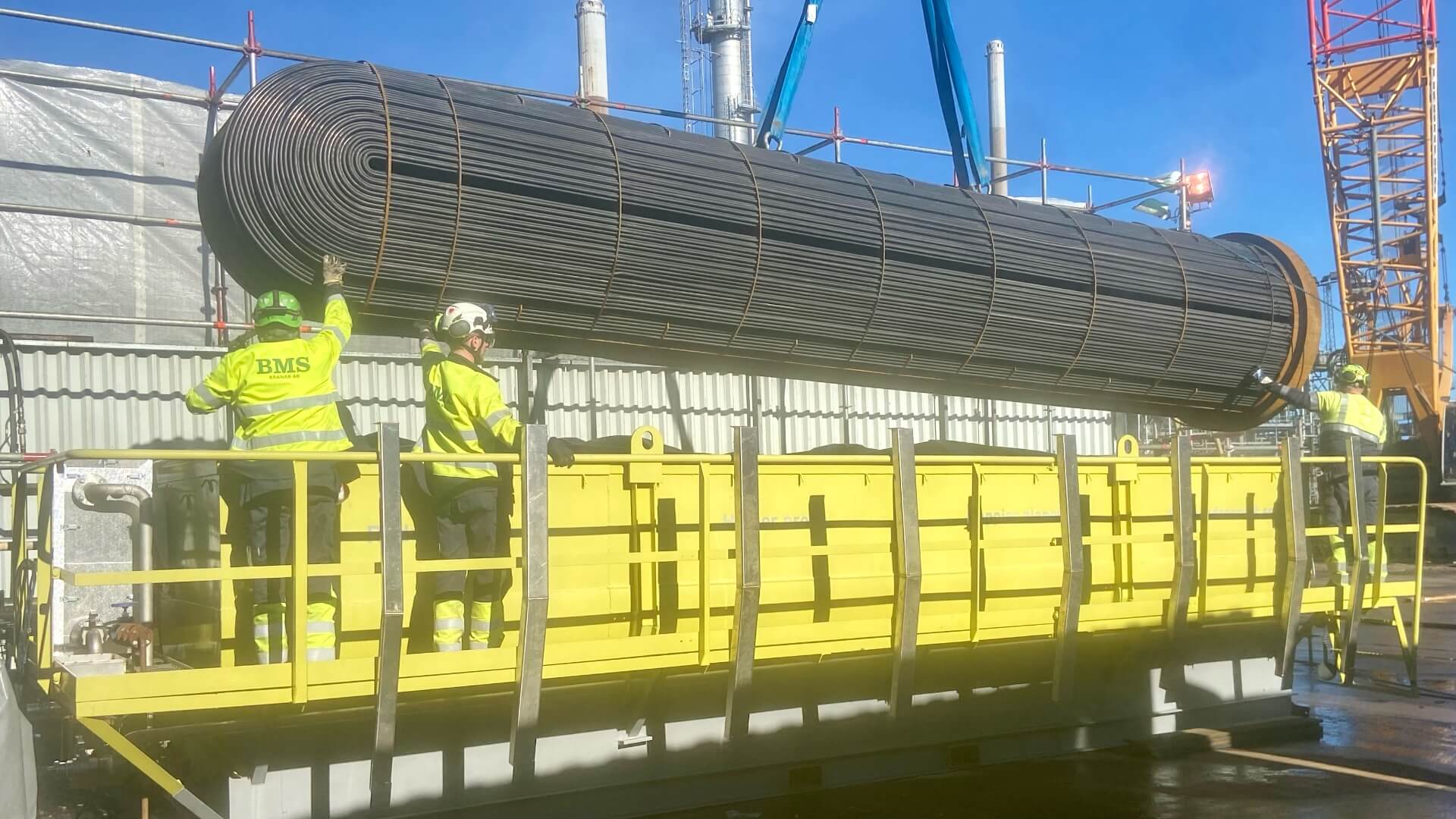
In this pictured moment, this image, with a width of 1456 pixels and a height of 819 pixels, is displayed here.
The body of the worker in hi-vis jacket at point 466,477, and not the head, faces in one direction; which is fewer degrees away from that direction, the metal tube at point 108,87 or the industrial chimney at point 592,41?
the industrial chimney

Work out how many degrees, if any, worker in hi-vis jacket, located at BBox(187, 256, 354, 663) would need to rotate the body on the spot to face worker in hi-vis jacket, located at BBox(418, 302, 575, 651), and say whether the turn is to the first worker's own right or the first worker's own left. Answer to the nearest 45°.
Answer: approximately 90° to the first worker's own right

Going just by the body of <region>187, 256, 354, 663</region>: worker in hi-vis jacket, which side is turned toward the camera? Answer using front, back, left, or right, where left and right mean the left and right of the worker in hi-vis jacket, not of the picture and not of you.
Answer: back

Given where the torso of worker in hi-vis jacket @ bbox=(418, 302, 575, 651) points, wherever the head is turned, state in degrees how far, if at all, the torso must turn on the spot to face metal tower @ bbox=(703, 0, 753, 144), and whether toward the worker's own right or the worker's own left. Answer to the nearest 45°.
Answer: approximately 45° to the worker's own left

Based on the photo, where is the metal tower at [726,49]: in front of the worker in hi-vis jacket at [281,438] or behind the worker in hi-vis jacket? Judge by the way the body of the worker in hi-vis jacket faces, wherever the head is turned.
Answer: in front

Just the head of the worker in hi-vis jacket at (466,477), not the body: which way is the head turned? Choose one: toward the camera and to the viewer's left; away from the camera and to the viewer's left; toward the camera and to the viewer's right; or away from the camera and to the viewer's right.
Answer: away from the camera and to the viewer's right

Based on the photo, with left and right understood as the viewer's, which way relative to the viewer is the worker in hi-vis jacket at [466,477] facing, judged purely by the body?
facing away from the viewer and to the right of the viewer

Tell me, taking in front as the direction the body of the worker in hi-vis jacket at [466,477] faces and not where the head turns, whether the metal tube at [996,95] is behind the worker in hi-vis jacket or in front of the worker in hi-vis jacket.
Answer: in front

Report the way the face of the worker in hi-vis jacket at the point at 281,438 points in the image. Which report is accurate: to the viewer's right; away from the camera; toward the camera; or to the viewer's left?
away from the camera
